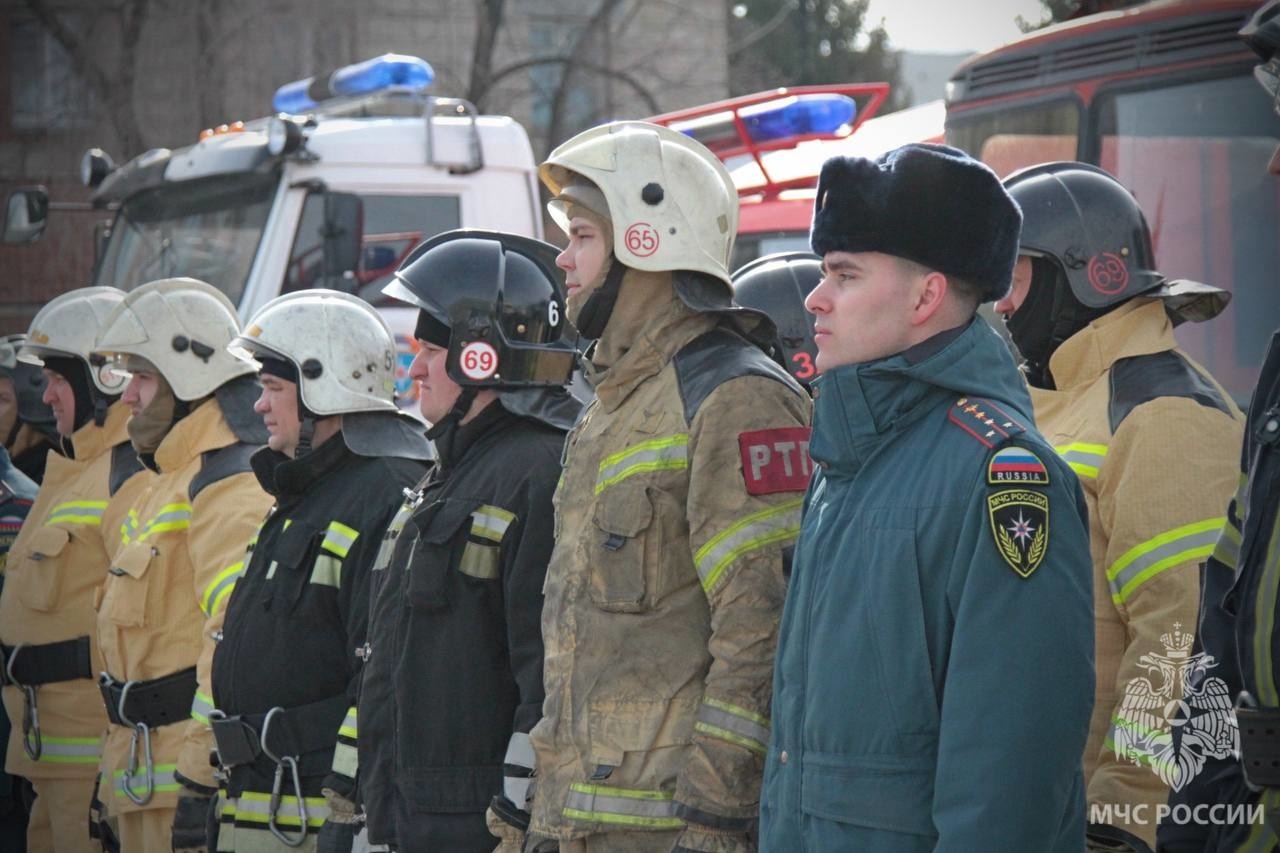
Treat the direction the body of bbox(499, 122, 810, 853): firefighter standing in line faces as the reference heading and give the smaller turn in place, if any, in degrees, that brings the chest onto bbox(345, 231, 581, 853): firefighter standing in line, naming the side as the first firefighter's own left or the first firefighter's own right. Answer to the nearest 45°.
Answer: approximately 90° to the first firefighter's own right

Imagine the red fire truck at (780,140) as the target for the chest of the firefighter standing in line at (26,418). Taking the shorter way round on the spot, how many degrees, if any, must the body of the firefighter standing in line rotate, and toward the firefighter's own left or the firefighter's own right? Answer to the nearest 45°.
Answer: approximately 135° to the firefighter's own right

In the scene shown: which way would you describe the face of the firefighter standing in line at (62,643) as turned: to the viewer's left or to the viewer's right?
to the viewer's left

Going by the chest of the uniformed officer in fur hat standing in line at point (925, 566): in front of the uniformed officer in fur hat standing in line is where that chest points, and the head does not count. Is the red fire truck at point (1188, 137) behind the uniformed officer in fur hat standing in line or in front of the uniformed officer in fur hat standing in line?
behind

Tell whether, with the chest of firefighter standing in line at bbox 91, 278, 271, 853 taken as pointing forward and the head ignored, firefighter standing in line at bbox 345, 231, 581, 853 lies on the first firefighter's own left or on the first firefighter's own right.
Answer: on the first firefighter's own left

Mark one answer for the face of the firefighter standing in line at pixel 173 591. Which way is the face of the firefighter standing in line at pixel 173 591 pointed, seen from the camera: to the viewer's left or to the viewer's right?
to the viewer's left

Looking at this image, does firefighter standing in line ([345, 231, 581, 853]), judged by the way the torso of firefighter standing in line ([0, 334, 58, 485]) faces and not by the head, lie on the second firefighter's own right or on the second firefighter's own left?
on the second firefighter's own left

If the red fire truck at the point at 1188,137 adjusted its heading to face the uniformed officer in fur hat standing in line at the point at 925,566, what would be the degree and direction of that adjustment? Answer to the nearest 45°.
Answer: approximately 45° to its left

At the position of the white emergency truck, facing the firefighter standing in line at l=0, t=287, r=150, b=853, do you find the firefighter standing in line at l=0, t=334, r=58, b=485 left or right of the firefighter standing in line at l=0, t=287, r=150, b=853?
right

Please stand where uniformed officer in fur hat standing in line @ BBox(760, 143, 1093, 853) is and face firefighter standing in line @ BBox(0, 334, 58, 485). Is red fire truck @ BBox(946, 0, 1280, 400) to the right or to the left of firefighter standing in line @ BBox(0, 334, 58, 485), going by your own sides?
right
